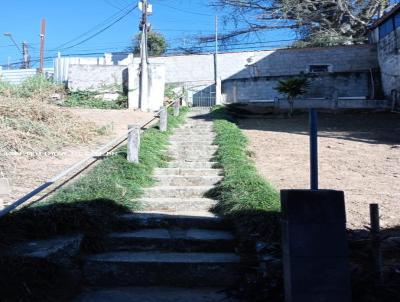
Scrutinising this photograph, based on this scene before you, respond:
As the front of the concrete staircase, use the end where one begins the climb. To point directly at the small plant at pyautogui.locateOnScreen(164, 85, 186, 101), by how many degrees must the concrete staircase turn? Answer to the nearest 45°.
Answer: approximately 180°

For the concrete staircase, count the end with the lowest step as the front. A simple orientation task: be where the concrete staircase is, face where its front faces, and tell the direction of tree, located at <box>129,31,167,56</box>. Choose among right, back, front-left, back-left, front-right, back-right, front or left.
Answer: back

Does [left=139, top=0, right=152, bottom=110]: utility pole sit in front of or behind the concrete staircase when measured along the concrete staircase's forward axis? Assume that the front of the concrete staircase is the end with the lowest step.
behind

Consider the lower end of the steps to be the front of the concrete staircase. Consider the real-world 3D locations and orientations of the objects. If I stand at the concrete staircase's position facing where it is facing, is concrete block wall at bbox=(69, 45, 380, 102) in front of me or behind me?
behind

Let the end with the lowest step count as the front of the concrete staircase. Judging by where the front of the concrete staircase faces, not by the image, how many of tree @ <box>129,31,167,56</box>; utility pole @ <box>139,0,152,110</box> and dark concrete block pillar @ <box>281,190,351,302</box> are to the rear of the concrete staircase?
2

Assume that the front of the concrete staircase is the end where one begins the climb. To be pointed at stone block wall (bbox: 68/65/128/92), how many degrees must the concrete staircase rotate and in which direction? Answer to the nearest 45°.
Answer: approximately 180°

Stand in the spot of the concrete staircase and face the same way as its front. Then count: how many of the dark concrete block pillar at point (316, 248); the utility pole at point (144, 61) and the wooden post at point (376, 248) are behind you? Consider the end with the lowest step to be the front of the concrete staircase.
1

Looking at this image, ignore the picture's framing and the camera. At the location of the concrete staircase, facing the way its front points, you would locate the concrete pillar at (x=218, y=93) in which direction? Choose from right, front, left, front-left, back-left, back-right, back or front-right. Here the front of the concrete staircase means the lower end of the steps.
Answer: back

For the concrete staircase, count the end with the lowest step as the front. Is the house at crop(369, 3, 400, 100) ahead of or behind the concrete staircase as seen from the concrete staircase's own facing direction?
behind

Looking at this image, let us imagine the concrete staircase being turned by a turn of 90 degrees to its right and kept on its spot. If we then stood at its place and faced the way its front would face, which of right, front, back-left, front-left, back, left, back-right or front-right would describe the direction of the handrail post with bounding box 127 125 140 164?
right

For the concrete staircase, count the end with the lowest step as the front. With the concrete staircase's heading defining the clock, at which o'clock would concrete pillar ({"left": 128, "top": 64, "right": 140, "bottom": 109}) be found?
The concrete pillar is roughly at 6 o'clock from the concrete staircase.

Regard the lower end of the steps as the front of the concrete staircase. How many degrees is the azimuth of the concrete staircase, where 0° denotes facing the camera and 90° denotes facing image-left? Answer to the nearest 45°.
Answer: approximately 0°

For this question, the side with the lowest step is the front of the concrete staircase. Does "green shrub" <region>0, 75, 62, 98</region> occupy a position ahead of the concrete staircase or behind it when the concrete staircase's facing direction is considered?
behind
